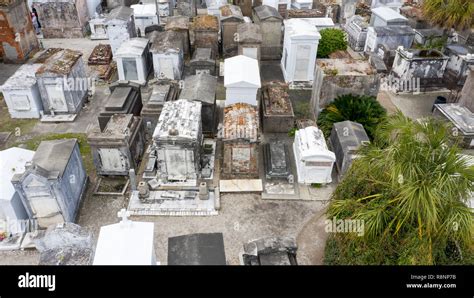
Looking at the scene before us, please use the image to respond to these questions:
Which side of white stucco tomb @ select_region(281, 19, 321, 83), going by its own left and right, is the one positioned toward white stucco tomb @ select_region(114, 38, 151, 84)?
right

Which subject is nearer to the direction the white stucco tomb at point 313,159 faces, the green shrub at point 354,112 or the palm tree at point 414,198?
the palm tree

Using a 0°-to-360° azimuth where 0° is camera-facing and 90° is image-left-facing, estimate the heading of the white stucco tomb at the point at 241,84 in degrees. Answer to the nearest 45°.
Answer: approximately 0°

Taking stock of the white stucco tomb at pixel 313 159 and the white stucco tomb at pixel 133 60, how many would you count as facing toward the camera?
2

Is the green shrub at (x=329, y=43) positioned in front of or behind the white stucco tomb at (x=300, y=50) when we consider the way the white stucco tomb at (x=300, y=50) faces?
behind

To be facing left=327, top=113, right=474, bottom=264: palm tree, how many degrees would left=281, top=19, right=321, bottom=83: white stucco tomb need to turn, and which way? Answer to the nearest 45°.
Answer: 0° — it already faces it

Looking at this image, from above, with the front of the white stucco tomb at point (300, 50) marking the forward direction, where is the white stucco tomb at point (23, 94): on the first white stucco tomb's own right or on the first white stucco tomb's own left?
on the first white stucco tomb's own right

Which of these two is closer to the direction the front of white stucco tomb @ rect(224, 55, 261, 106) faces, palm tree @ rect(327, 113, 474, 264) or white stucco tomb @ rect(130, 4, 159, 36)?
the palm tree

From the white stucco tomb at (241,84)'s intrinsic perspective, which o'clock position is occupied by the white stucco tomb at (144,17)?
the white stucco tomb at (144,17) is roughly at 5 o'clock from the white stucco tomb at (241,84).

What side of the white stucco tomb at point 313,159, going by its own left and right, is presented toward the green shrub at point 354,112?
back
